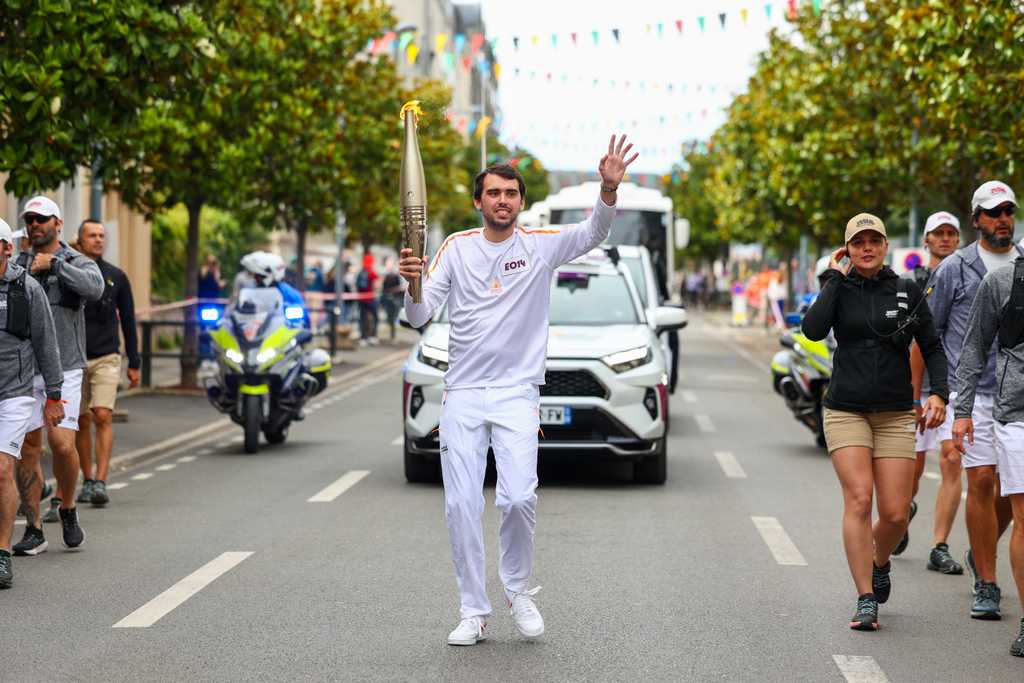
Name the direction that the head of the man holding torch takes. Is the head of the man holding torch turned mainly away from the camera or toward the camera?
toward the camera

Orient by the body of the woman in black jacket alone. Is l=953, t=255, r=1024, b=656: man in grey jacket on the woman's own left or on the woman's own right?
on the woman's own left

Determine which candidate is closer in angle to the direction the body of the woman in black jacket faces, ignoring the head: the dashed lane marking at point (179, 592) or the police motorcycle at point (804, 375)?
the dashed lane marking

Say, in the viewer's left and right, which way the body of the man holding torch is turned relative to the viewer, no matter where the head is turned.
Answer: facing the viewer

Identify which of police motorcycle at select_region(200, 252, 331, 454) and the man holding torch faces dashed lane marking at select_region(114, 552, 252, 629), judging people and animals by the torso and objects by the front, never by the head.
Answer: the police motorcycle

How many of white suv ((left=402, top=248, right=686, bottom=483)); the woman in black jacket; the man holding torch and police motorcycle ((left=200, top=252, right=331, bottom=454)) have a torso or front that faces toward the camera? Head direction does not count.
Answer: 4

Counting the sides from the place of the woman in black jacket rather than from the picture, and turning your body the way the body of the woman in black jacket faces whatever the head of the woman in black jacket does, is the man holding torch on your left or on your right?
on your right

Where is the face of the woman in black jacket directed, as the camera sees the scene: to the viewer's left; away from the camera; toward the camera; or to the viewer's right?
toward the camera

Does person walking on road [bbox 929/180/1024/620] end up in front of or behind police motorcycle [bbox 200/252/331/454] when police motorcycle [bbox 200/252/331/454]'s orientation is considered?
in front

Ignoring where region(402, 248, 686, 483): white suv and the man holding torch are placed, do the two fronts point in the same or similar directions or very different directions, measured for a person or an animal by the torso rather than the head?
same or similar directions

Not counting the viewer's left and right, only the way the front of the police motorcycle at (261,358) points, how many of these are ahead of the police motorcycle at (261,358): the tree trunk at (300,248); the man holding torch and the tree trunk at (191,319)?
1

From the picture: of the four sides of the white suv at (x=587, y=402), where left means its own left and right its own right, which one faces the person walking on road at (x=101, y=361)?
right

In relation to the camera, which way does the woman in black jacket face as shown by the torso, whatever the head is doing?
toward the camera

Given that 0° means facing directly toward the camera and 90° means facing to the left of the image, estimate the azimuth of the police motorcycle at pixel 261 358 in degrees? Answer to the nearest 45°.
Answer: approximately 0°
